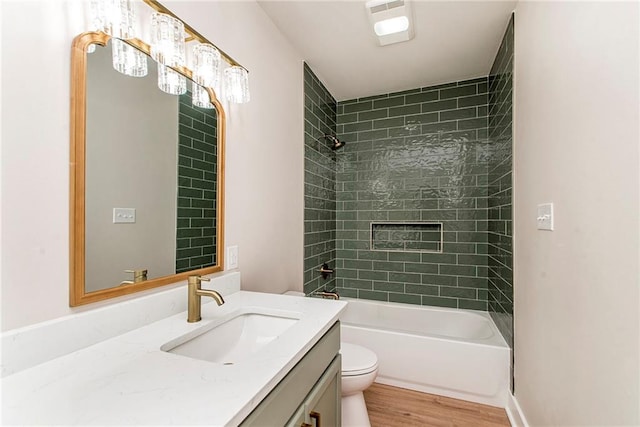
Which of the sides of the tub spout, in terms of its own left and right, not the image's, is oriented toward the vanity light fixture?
right

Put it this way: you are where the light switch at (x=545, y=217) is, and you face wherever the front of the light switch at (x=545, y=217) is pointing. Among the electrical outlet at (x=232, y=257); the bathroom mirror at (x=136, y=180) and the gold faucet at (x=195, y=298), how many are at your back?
0

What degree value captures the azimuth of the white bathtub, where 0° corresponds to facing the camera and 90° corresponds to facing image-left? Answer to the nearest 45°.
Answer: approximately 0°

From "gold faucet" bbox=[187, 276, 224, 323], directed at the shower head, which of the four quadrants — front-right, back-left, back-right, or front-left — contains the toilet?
front-right

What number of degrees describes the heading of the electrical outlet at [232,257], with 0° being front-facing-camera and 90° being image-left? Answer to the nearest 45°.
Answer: approximately 315°

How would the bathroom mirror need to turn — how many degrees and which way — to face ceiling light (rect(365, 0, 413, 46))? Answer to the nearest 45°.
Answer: approximately 45° to its left

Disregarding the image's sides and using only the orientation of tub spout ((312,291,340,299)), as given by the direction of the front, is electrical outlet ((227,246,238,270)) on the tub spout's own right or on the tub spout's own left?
on the tub spout's own right

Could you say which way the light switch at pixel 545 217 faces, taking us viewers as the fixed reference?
facing the viewer and to the left of the viewer

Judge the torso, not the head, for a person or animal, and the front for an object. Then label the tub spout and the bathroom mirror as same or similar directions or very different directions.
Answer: same or similar directions
